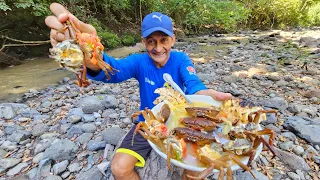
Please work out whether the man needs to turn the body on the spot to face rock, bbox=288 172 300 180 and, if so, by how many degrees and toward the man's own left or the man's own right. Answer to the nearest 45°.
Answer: approximately 90° to the man's own left

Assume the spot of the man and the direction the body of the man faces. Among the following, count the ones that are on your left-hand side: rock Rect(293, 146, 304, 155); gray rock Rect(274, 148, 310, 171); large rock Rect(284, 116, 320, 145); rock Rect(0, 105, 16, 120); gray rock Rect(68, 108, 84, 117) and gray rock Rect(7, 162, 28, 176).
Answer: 3

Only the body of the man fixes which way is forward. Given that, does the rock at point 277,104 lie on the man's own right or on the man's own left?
on the man's own left

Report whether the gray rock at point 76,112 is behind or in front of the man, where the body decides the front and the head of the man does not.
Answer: behind

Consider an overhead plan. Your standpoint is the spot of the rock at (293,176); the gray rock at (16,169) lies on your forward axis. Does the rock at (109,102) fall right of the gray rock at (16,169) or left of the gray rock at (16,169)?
right

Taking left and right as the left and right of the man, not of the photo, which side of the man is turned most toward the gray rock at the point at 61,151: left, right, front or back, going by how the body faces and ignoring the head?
right

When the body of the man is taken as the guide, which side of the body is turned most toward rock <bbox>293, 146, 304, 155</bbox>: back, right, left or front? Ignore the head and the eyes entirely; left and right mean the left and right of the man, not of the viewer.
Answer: left

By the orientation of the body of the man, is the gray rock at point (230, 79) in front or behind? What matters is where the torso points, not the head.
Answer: behind

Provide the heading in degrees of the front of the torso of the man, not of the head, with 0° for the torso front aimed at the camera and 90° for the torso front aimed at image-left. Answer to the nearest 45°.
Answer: approximately 0°

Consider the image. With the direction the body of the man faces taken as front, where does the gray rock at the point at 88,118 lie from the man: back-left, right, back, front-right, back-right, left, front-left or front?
back-right
